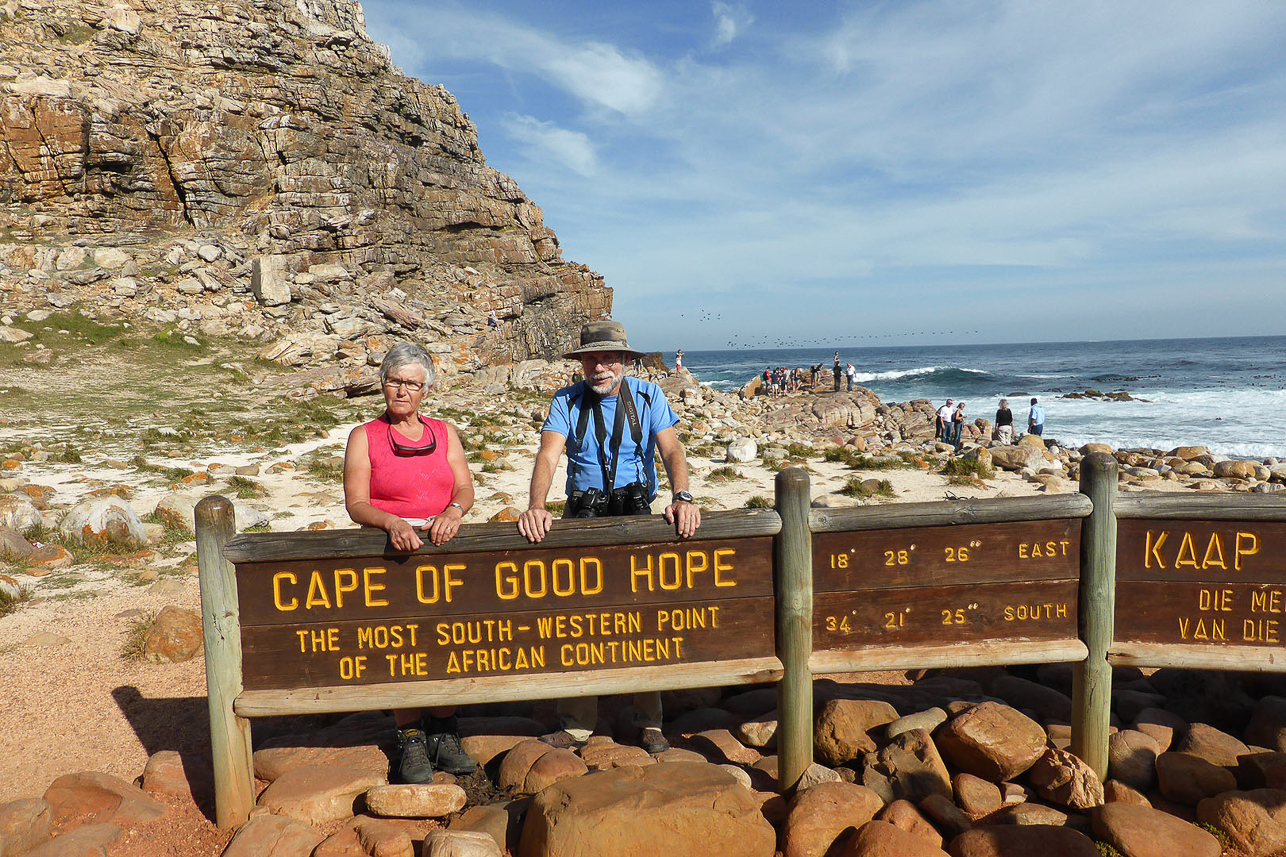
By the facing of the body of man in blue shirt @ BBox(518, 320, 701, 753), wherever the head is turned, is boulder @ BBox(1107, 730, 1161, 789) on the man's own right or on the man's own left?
on the man's own left

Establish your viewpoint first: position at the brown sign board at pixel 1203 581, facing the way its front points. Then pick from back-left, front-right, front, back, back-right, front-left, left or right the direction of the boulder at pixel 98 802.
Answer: front-right

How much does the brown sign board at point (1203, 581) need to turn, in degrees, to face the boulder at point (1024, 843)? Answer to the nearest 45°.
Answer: approximately 45° to its right

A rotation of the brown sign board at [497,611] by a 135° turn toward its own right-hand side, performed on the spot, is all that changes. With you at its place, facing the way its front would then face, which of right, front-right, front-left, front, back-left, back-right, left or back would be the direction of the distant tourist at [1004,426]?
right

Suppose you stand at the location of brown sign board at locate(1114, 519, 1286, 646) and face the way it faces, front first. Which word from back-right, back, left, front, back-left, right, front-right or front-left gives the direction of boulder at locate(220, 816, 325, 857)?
front-right

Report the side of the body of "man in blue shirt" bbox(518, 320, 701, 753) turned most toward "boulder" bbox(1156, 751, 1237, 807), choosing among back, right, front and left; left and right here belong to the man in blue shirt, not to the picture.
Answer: left

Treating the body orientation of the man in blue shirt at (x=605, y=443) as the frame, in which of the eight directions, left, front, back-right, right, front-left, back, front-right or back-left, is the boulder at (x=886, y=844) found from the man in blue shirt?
front-left
